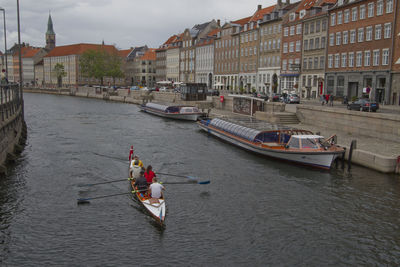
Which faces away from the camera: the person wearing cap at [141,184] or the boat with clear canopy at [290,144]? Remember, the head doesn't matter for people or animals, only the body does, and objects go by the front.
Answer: the person wearing cap

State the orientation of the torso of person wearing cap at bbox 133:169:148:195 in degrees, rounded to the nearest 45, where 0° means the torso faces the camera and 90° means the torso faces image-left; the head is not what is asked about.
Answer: approximately 180°

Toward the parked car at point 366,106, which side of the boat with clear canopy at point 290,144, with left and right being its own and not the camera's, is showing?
left

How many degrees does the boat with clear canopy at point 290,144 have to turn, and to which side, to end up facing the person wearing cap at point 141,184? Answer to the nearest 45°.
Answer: approximately 90° to its right

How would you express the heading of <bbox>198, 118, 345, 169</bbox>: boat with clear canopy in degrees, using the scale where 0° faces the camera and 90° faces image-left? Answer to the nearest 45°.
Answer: approximately 315°

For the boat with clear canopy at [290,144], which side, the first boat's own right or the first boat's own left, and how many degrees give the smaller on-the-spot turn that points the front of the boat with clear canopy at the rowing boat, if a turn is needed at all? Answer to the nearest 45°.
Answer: approximately 90° to the first boat's own right
